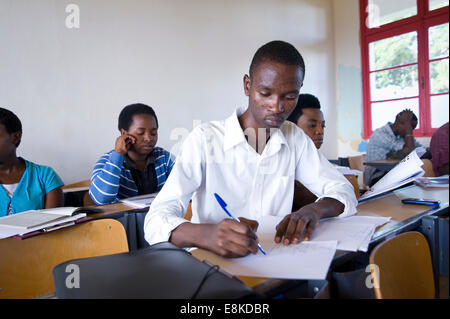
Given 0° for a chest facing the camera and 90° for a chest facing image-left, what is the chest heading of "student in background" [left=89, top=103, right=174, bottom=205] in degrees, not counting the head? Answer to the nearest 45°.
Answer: approximately 315°

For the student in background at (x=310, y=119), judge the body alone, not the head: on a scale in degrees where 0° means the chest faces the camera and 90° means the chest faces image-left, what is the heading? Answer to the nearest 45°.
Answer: approximately 315°

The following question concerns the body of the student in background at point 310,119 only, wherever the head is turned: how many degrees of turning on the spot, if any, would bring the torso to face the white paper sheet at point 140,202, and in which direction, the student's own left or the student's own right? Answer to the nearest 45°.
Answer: approximately 90° to the student's own right

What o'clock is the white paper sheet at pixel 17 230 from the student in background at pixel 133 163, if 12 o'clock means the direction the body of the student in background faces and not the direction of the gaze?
The white paper sheet is roughly at 2 o'clock from the student in background.
